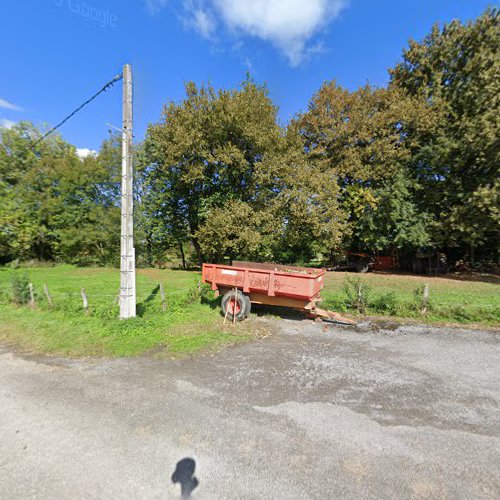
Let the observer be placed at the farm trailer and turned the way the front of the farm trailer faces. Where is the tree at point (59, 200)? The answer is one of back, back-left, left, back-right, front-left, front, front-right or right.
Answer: back

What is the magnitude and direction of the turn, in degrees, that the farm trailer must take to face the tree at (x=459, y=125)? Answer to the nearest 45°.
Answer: approximately 90° to its left

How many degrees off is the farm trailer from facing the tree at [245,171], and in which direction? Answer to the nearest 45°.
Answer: approximately 135° to its left

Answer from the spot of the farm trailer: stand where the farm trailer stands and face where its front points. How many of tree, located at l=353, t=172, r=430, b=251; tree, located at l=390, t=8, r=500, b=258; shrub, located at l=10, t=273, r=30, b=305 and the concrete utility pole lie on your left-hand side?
2

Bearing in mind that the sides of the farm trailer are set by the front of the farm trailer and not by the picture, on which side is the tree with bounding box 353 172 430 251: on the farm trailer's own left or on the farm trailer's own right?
on the farm trailer's own left

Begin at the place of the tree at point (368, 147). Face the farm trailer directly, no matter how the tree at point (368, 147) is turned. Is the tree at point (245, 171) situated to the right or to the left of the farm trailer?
right

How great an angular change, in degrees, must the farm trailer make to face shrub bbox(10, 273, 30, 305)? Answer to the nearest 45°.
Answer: approximately 135° to its right

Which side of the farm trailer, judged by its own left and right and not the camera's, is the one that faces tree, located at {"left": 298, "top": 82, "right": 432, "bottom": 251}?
left

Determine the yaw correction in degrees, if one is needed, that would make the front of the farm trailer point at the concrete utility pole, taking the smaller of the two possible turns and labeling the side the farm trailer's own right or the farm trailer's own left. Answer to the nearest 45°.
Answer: approximately 135° to the farm trailer's own right

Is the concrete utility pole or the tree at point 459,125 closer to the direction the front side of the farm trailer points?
the tree

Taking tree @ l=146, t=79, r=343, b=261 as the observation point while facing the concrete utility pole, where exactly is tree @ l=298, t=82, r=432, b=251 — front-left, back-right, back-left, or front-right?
back-left

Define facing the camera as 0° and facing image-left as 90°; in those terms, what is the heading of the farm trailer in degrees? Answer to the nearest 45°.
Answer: approximately 315°
